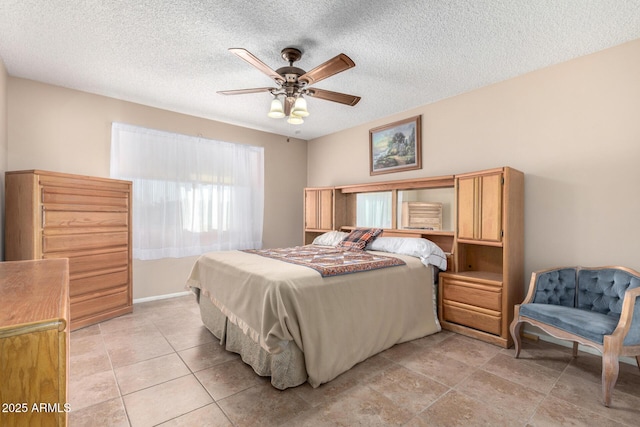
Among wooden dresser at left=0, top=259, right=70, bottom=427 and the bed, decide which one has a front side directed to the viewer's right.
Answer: the wooden dresser

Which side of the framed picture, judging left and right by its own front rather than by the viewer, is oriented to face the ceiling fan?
front

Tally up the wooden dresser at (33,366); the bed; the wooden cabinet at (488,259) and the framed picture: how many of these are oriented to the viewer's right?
1

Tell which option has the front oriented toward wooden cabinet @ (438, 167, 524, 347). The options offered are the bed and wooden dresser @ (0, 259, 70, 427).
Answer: the wooden dresser

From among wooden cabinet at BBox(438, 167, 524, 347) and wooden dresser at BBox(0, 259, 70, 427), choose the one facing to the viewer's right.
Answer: the wooden dresser

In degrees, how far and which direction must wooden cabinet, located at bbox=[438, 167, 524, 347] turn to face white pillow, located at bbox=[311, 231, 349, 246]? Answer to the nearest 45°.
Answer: approximately 45° to its right

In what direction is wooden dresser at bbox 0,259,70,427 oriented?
to the viewer's right

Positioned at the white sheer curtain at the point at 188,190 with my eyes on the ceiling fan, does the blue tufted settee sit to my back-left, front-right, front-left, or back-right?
front-left

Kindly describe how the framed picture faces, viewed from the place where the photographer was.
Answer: facing the viewer and to the left of the viewer

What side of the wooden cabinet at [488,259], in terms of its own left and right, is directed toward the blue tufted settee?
left

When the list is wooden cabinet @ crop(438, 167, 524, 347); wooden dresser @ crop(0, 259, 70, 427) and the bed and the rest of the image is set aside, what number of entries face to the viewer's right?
1

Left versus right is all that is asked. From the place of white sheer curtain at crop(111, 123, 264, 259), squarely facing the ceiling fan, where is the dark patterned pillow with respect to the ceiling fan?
left

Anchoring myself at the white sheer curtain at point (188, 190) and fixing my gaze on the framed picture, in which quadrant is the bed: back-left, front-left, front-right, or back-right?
front-right

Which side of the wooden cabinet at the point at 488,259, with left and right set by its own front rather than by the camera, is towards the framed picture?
right

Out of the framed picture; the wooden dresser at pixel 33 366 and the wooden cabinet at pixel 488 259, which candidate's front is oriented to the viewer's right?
the wooden dresser

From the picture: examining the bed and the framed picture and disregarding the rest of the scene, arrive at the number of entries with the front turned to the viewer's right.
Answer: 0
